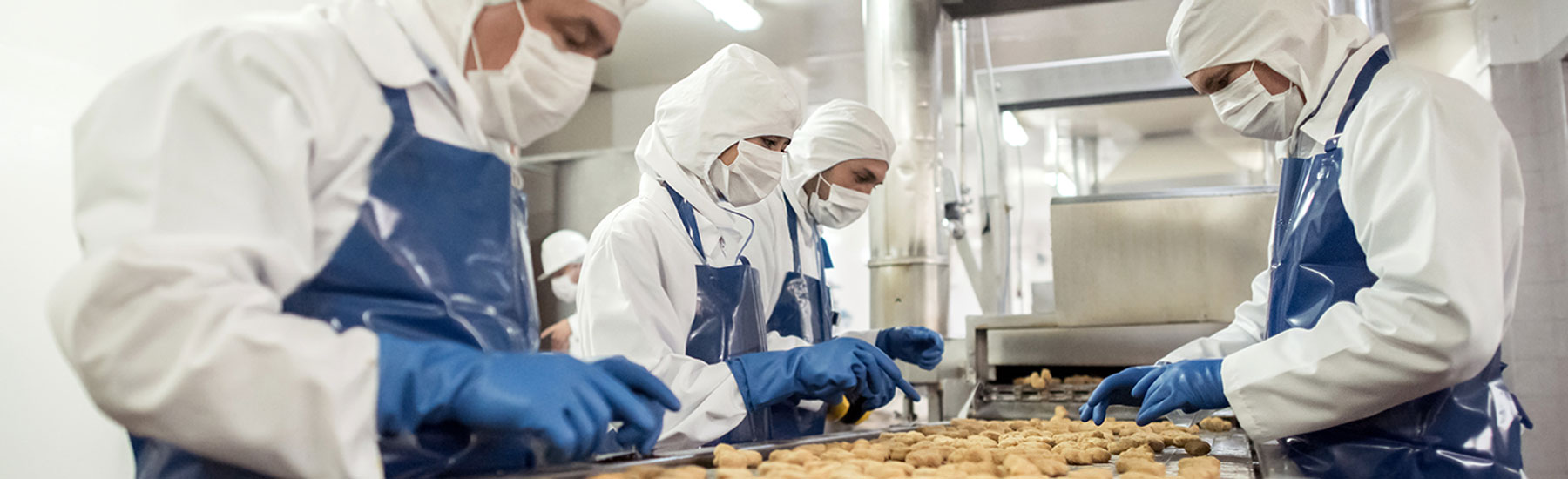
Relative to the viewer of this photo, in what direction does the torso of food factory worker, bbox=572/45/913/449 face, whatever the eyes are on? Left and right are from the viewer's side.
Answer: facing the viewer and to the right of the viewer

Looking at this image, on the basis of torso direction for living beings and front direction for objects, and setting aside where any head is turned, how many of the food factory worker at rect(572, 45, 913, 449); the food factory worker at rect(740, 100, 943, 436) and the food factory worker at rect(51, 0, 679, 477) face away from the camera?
0

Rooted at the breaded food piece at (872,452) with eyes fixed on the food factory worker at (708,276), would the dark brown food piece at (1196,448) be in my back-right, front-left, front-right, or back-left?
back-right

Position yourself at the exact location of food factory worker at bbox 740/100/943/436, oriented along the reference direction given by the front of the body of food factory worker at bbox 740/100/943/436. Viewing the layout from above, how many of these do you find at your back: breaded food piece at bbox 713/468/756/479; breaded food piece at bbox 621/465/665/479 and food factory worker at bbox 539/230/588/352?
1

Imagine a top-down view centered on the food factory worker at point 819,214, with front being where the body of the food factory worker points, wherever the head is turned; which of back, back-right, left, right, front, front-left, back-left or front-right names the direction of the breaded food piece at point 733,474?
front-right

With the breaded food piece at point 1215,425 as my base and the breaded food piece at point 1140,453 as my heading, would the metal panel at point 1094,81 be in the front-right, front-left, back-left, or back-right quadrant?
back-right

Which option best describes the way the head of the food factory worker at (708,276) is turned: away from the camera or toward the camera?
toward the camera

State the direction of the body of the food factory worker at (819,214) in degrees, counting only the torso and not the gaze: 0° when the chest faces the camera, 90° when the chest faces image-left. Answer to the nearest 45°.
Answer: approximately 315°

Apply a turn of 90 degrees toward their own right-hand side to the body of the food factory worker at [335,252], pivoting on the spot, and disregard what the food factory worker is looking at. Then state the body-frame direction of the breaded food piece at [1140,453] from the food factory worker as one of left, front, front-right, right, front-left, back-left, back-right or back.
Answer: back-left

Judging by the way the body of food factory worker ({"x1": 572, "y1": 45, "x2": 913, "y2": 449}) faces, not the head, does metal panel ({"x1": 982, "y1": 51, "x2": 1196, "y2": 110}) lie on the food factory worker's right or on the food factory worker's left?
on the food factory worker's left

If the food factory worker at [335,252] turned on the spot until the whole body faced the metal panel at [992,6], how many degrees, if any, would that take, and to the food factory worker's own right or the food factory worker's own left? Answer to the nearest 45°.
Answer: approximately 90° to the food factory worker's own left

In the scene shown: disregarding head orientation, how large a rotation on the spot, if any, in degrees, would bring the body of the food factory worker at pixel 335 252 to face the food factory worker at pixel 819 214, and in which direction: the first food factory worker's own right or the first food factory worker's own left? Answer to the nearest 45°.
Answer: approximately 90° to the first food factory worker's own left

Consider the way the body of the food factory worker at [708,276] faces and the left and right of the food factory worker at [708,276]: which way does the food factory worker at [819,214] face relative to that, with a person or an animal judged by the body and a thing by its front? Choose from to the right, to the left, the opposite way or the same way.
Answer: the same way

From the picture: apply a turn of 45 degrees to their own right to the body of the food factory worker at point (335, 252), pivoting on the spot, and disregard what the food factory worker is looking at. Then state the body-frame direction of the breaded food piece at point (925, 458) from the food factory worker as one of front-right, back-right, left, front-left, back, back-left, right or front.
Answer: left

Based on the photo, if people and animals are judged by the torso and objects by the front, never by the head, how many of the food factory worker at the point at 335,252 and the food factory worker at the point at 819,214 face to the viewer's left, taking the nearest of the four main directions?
0

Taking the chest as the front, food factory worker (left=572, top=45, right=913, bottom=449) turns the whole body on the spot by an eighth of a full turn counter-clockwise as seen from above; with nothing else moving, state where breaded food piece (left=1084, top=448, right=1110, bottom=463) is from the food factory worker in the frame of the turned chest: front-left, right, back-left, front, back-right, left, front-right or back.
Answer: front-right

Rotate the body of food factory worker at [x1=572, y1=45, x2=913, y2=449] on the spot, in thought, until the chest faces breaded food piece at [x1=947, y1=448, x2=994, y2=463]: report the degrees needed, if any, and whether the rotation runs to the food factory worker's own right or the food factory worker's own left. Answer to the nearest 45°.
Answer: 0° — they already face it

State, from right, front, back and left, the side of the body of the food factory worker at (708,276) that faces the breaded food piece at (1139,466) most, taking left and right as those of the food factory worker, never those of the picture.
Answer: front

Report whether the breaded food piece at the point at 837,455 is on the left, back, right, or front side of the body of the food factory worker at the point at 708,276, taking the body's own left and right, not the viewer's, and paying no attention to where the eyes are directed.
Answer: front
